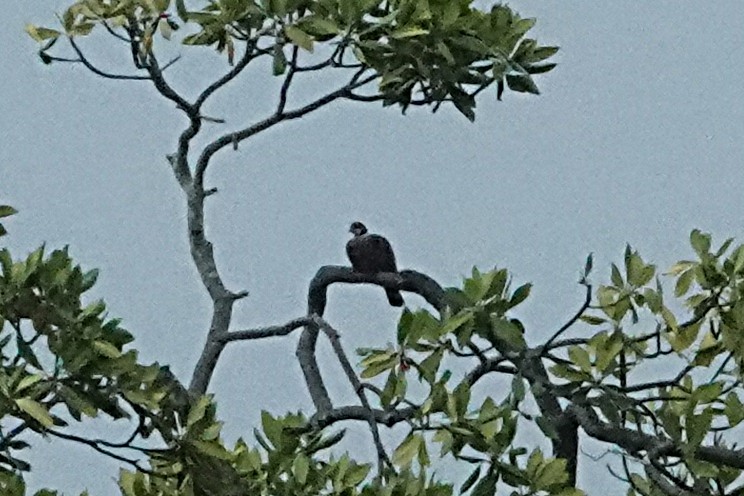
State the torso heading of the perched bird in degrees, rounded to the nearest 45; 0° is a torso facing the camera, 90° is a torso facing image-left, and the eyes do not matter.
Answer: approximately 45°
